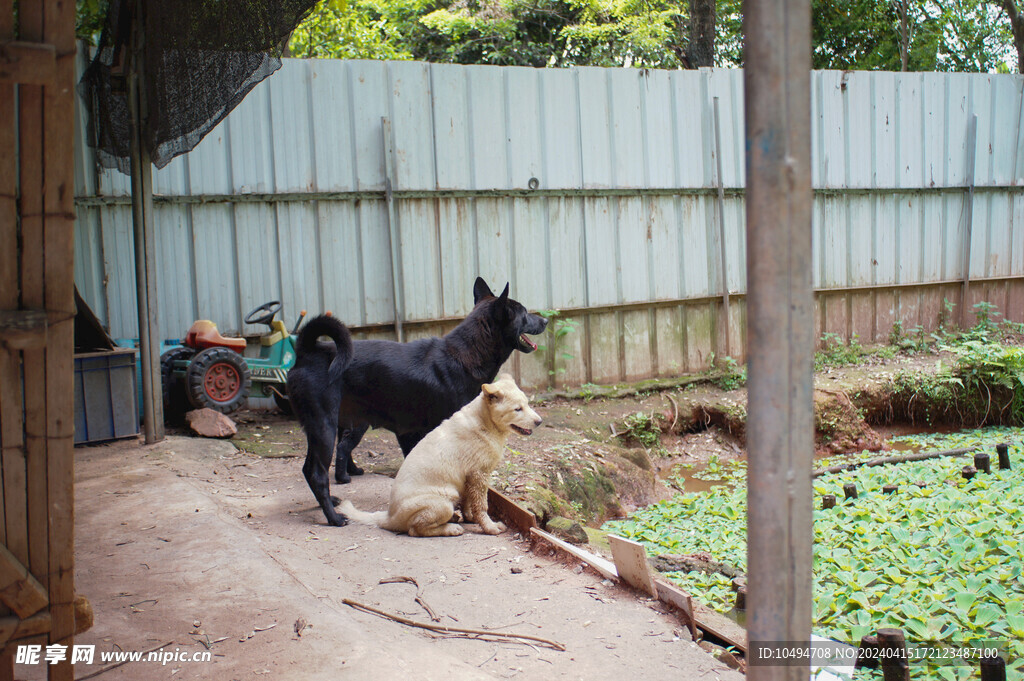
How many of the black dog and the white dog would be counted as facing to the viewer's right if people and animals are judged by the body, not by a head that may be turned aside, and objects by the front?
2

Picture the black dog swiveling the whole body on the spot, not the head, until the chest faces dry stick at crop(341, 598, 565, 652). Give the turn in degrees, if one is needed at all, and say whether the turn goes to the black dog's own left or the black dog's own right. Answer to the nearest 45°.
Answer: approximately 90° to the black dog's own right

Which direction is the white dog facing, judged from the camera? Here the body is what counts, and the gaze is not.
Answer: to the viewer's right

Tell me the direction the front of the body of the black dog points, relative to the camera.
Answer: to the viewer's right

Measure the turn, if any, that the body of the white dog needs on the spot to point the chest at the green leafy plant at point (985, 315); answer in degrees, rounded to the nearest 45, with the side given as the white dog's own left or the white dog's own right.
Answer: approximately 45° to the white dog's own left

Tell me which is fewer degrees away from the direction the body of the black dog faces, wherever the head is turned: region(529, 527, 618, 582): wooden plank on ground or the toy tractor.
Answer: the wooden plank on ground

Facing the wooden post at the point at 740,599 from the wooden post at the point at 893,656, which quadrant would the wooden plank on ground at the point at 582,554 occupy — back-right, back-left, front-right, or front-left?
front-left

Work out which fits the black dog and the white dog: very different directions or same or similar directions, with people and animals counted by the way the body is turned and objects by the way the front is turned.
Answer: same or similar directions

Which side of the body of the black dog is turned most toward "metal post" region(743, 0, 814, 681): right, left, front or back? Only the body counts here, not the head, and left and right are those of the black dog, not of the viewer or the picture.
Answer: right
